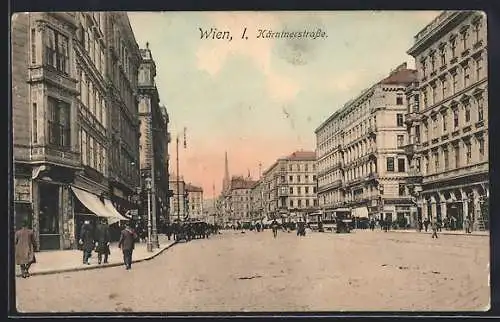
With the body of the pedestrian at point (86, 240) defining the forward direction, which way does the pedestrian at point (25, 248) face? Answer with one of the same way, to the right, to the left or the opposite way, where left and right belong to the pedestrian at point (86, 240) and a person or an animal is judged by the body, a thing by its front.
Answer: the opposite way

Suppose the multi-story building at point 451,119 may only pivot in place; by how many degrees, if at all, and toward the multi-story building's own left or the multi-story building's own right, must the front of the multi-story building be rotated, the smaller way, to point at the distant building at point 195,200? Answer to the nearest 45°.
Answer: approximately 45° to the multi-story building's own right

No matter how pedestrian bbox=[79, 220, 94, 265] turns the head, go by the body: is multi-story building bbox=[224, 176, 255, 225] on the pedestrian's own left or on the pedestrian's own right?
on the pedestrian's own left

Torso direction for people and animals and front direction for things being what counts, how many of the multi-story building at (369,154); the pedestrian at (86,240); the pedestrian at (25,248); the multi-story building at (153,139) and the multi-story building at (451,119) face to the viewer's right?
1

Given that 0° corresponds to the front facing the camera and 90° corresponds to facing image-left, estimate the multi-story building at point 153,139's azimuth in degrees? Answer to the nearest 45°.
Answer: approximately 270°

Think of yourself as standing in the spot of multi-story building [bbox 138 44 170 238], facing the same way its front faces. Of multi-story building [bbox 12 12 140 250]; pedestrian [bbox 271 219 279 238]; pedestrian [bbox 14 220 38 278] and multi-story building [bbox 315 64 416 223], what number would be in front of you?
2

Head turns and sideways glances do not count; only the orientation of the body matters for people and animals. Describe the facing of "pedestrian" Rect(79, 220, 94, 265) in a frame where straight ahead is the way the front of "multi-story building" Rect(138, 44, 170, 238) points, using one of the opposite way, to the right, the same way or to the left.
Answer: to the right

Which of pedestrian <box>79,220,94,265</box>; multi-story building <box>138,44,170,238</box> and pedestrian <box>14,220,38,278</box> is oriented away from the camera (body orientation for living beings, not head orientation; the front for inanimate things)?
pedestrian <box>14,220,38,278</box>

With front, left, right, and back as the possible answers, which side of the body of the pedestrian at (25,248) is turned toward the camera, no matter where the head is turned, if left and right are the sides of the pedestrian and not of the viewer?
back

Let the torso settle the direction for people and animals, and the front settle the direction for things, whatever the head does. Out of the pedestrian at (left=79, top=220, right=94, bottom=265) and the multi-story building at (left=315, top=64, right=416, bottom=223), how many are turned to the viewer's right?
0

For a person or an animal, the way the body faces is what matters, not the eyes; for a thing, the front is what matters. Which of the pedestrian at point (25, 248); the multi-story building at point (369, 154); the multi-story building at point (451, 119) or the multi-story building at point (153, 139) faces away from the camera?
the pedestrian

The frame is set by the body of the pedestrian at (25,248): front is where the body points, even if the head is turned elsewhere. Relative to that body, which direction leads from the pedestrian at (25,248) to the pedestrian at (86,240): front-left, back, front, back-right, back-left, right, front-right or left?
front-right

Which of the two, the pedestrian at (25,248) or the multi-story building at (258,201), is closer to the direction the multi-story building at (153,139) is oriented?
the multi-story building

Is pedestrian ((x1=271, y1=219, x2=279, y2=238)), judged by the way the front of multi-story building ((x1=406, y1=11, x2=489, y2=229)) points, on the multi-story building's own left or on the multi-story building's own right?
on the multi-story building's own right

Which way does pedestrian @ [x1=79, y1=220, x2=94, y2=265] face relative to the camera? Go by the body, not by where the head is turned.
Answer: toward the camera

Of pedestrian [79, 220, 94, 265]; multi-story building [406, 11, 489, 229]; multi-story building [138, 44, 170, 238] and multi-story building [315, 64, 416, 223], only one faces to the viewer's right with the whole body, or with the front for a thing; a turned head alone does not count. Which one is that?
multi-story building [138, 44, 170, 238]

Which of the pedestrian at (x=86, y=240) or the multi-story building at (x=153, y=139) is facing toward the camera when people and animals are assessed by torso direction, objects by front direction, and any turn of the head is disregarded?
the pedestrian

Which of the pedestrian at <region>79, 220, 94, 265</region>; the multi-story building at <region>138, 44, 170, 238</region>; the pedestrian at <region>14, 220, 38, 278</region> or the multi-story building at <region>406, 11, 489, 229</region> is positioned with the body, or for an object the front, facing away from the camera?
the pedestrian at <region>14, 220, 38, 278</region>

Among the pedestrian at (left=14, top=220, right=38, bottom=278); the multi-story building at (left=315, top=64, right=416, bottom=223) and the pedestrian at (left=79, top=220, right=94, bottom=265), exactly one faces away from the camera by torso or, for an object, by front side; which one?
the pedestrian at (left=14, top=220, right=38, bottom=278)
